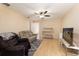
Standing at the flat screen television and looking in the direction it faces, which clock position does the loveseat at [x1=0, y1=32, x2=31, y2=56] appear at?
The loveseat is roughly at 1 o'clock from the flat screen television.

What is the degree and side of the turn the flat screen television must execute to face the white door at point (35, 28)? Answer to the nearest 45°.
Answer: approximately 45° to its right

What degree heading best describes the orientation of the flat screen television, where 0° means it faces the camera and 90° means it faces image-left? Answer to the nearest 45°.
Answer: approximately 45°

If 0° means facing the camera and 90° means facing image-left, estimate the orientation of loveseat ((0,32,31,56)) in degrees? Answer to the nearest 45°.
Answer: approximately 315°
